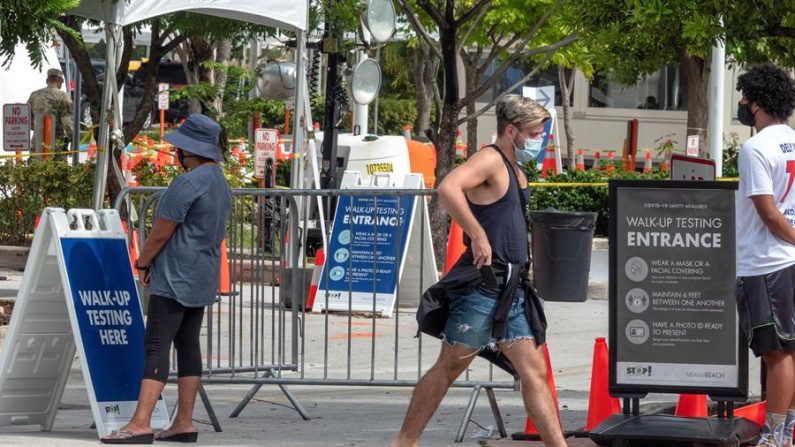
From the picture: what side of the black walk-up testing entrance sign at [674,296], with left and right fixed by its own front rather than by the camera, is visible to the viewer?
front

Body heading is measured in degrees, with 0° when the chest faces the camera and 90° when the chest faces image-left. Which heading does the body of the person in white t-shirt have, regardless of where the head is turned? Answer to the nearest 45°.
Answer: approximately 135°

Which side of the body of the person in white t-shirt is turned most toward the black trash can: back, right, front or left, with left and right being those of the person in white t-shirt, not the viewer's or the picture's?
front

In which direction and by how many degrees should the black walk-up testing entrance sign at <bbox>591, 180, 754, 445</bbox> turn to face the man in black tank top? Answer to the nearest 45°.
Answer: approximately 45° to its right

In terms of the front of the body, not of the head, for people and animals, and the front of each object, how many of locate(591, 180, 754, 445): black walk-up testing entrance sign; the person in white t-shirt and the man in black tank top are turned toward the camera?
1
